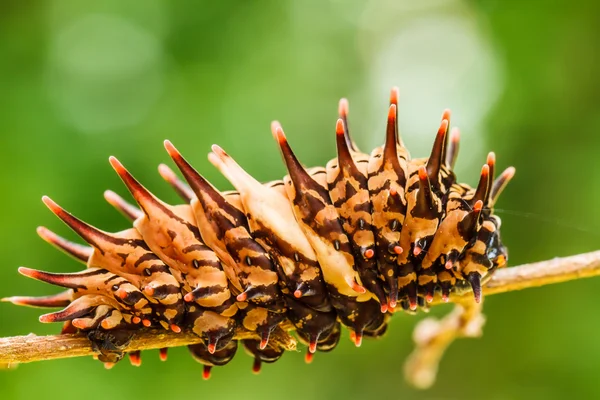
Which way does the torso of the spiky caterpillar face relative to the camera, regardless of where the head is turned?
to the viewer's right
